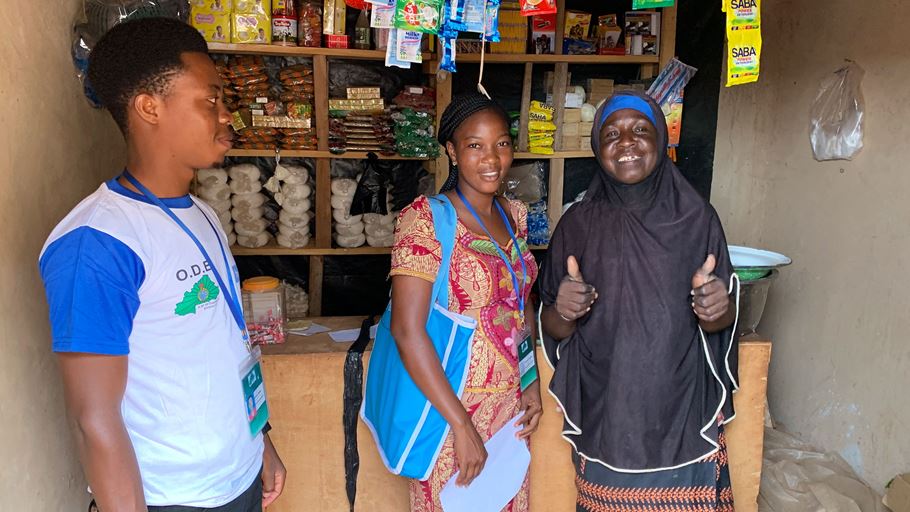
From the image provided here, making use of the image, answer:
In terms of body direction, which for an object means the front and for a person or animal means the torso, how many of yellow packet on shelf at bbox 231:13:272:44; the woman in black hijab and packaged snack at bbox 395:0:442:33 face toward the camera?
3

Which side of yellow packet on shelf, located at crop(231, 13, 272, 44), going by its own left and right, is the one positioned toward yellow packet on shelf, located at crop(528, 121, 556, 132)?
left

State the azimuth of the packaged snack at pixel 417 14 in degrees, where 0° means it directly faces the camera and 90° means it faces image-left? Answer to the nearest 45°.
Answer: approximately 0°

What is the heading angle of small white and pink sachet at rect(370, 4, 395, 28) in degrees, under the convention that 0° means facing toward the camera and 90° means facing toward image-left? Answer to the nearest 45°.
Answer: approximately 0°

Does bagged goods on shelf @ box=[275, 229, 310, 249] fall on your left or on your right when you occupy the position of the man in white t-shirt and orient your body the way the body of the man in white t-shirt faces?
on your left

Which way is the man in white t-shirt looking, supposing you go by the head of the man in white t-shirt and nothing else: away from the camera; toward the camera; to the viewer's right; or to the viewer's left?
to the viewer's right

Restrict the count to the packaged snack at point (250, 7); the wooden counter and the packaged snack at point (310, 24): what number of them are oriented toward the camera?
3

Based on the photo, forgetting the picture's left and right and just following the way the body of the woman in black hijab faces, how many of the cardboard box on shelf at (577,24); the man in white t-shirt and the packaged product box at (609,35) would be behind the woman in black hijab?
2
